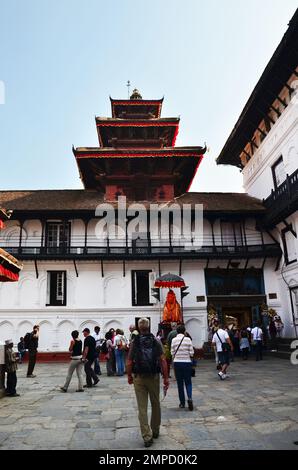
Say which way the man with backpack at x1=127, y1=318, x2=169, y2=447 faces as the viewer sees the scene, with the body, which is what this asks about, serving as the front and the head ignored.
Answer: away from the camera

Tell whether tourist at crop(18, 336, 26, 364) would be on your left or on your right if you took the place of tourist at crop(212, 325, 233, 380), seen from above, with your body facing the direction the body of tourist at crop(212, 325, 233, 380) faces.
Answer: on your left

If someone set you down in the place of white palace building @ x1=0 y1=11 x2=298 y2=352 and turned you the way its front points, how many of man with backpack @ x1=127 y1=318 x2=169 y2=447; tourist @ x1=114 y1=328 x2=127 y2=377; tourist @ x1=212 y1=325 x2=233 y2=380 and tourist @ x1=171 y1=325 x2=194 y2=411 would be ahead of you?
4

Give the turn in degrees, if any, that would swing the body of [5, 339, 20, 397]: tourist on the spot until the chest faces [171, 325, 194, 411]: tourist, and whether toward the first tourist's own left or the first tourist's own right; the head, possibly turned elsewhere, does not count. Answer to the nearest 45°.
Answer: approximately 45° to the first tourist's own right

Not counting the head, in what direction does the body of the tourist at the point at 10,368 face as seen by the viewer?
to the viewer's right

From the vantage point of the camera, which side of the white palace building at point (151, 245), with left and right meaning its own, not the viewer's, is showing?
front

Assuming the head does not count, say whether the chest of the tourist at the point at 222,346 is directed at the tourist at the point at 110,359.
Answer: no

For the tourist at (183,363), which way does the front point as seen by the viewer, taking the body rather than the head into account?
away from the camera

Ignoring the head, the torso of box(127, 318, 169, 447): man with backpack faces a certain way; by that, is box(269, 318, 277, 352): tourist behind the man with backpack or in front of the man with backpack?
in front

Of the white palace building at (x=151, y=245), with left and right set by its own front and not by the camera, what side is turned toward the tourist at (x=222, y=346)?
front

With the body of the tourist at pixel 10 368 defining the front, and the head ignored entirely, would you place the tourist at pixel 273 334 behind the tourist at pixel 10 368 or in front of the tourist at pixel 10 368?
in front
